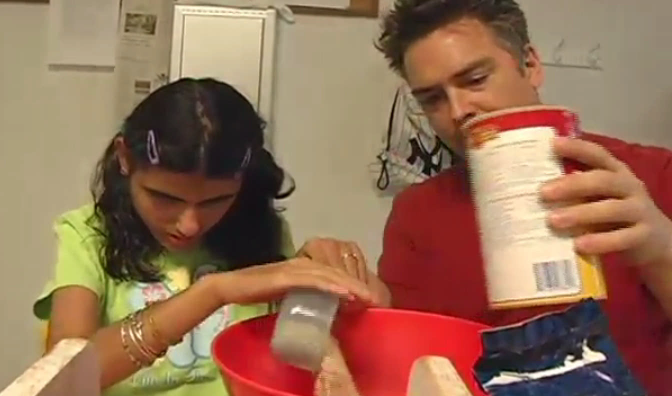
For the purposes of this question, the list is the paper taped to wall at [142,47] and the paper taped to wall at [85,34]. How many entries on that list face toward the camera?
2

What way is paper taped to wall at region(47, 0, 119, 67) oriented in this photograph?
toward the camera

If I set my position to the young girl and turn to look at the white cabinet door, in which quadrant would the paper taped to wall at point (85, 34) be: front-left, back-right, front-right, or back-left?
front-left

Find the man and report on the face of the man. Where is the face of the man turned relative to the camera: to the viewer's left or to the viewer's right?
to the viewer's left

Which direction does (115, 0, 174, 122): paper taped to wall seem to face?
toward the camera

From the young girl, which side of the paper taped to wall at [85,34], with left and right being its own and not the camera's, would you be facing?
front

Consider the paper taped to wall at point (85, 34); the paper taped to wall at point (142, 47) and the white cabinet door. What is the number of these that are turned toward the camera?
3

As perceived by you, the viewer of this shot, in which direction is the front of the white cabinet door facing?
facing the viewer

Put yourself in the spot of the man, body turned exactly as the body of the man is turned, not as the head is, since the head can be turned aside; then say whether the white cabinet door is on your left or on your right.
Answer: on your right

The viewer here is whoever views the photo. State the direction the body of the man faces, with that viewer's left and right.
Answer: facing the viewer and to the left of the viewer
